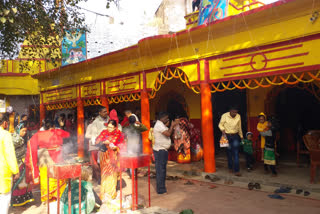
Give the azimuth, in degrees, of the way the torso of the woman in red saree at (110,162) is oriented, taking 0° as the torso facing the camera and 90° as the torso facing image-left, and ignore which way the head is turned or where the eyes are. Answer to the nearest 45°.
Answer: approximately 45°

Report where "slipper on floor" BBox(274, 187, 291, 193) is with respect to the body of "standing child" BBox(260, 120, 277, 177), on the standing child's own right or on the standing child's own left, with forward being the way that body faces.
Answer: on the standing child's own left

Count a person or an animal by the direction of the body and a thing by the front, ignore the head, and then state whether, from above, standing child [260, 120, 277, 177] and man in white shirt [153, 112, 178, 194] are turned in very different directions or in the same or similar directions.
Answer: very different directions

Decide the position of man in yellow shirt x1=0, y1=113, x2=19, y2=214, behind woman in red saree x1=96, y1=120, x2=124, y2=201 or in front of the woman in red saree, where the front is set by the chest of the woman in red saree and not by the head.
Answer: in front

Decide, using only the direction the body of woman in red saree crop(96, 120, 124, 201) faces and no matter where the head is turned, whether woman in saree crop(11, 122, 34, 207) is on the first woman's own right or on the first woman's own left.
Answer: on the first woman's own right
